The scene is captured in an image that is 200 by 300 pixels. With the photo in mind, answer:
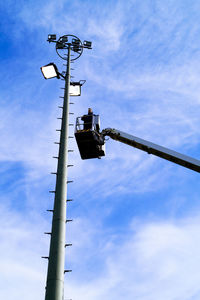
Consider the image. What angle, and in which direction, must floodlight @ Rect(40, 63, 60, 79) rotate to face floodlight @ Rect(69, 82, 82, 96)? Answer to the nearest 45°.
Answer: approximately 180°

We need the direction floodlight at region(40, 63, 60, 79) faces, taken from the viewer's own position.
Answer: facing the viewer and to the left of the viewer

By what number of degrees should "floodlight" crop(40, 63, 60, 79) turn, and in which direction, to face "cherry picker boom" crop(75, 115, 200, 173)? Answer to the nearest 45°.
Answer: approximately 90° to its left
